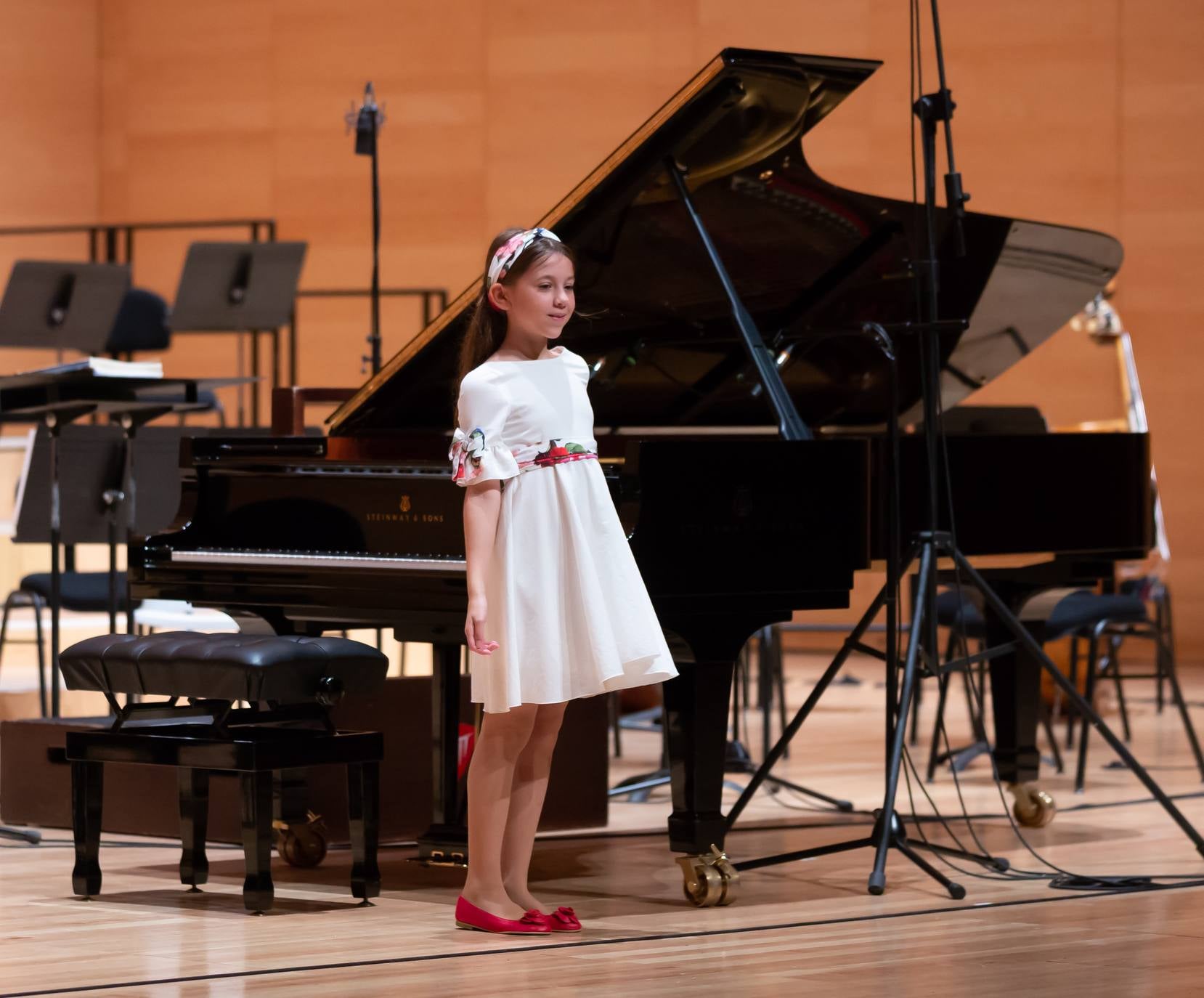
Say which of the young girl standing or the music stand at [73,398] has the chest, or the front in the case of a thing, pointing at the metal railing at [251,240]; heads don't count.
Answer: the music stand

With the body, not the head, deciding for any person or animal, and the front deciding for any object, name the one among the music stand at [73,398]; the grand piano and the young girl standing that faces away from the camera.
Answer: the music stand

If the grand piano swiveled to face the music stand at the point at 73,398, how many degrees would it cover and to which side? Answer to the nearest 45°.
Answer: approximately 45° to its right

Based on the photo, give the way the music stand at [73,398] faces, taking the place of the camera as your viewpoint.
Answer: facing away from the viewer

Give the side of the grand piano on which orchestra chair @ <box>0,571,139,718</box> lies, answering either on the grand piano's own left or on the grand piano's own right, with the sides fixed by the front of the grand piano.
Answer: on the grand piano's own right

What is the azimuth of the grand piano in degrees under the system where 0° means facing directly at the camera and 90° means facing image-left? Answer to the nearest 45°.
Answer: approximately 45°

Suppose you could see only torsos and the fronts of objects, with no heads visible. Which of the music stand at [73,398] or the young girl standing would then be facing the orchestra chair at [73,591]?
the music stand

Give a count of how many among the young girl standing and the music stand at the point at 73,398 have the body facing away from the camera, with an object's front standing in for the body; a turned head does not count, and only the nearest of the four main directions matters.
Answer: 1

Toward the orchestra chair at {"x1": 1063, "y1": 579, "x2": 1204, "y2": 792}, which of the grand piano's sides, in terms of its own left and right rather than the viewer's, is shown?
back
